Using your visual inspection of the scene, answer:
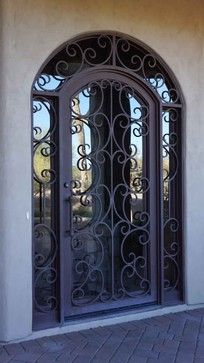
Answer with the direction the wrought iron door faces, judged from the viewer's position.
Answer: facing the viewer and to the right of the viewer
